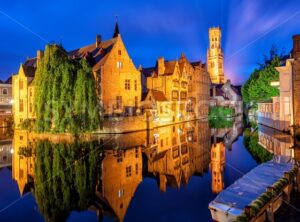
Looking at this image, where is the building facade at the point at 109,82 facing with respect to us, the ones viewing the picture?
facing the viewer

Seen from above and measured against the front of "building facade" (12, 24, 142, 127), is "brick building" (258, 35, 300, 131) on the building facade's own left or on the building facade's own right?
on the building facade's own left

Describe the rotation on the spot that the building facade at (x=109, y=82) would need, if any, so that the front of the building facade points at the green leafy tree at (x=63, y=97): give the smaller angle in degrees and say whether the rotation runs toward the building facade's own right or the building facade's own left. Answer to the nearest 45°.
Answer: approximately 45° to the building facade's own right

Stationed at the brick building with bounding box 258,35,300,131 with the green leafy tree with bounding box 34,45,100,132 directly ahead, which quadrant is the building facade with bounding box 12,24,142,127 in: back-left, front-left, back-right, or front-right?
front-right
